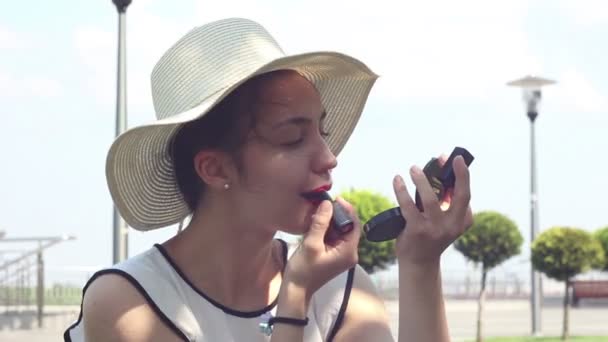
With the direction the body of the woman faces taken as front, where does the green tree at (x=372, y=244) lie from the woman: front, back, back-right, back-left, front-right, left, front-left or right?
back-left

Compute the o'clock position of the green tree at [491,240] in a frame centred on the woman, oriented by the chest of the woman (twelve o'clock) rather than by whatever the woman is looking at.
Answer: The green tree is roughly at 8 o'clock from the woman.

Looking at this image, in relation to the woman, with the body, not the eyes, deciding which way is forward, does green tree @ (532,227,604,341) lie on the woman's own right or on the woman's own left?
on the woman's own left

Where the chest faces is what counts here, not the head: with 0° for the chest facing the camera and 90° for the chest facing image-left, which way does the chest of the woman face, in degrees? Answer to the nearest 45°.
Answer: approximately 315°

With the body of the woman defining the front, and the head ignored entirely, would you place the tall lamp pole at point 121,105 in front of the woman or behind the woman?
behind
